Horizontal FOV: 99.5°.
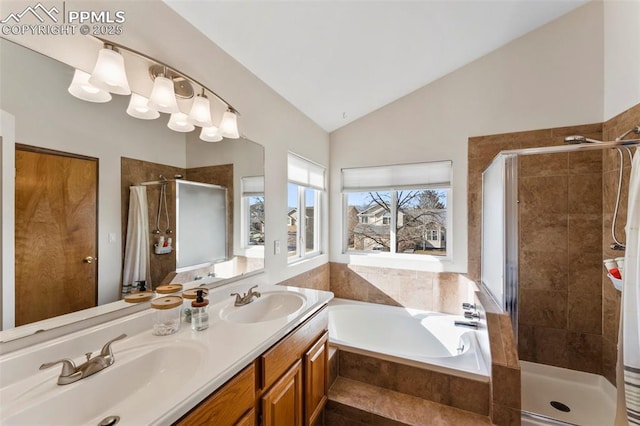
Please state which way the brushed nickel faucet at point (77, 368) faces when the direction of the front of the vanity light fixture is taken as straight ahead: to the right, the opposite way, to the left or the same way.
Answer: the same way

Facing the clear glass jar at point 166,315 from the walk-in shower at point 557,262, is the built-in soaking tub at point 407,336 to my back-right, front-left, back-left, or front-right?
front-right

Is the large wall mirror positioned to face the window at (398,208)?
no

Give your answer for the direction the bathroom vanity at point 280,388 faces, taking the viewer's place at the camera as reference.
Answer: facing the viewer and to the right of the viewer

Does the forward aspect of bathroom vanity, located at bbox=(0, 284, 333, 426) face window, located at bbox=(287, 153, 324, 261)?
no

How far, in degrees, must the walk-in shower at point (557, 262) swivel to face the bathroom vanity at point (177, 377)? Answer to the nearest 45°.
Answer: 0° — it already faces it

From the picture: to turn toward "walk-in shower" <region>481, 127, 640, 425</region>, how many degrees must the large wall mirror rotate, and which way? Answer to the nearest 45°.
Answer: approximately 45° to its left

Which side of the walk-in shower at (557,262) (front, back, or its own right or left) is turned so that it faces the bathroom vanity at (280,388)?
front

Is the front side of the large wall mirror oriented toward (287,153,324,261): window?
no

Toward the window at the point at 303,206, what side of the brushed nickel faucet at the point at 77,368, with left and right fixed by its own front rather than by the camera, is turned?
left

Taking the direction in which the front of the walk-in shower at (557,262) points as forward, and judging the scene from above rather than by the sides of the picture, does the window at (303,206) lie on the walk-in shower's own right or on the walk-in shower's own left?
on the walk-in shower's own right

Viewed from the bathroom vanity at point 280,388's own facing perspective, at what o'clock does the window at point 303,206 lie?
The window is roughly at 8 o'clock from the bathroom vanity.
